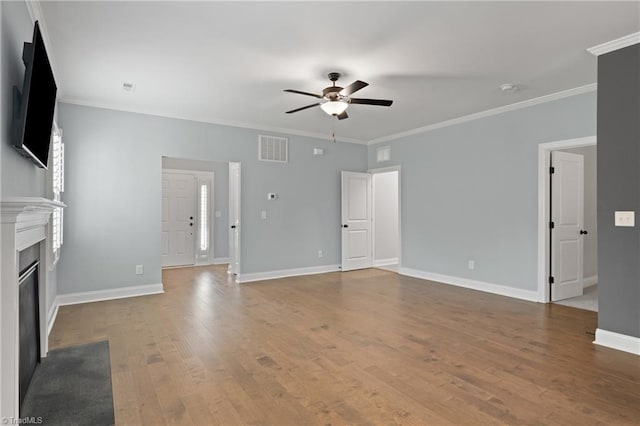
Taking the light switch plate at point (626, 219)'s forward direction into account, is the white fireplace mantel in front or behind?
in front

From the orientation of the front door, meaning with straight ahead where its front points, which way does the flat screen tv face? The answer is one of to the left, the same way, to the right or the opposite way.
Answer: to the left

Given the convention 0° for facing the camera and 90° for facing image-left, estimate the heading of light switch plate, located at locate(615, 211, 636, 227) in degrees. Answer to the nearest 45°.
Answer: approximately 0°

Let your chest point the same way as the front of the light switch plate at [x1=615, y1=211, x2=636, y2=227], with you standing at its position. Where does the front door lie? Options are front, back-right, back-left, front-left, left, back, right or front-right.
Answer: right

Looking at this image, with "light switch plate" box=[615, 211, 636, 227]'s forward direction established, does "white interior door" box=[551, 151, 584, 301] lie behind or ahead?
behind

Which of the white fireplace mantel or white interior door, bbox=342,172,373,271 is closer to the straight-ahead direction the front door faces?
the white fireplace mantel

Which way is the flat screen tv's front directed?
to the viewer's right

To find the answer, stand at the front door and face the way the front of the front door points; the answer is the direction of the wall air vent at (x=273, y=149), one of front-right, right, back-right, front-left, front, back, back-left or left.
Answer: front-left

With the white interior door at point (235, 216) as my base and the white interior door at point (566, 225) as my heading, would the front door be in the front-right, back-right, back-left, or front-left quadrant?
back-left

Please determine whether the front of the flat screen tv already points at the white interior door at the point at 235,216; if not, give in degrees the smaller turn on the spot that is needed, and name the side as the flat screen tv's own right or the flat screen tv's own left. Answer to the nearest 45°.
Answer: approximately 45° to the flat screen tv's own left

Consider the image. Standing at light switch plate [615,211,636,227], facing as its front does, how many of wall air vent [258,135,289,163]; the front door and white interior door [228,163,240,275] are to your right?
3

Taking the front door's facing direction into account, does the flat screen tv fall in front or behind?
in front

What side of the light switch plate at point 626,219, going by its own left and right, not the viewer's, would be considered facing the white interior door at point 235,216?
right

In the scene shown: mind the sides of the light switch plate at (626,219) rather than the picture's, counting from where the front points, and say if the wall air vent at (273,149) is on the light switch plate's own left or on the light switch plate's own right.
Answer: on the light switch plate's own right
